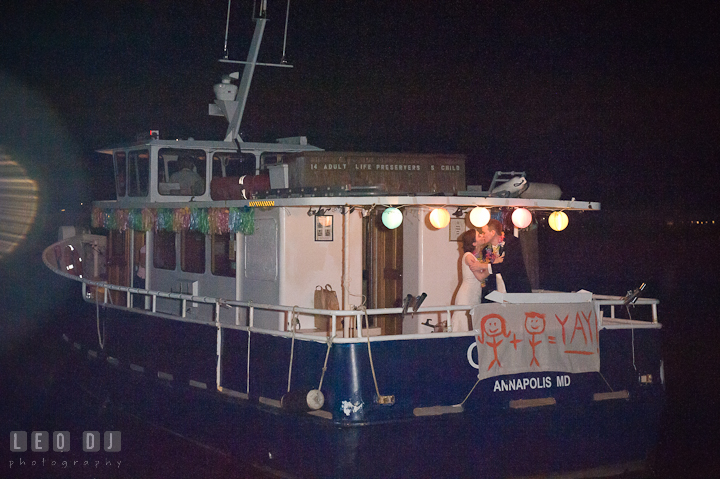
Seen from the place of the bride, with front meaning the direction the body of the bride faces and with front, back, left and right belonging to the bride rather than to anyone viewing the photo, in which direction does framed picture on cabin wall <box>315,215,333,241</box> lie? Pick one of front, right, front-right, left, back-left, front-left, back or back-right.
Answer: back

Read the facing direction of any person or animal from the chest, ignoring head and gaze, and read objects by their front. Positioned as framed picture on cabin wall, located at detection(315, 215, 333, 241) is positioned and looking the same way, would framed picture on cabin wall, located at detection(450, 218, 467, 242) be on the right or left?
on its left

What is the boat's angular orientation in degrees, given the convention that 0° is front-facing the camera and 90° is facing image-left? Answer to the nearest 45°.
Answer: approximately 135°

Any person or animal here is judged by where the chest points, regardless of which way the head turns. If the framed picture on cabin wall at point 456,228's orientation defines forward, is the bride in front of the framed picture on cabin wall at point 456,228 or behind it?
in front

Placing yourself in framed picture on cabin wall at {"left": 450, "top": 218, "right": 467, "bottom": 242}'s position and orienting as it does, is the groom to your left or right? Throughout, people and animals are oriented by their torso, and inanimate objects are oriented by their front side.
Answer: on your left

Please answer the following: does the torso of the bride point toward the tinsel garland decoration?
no

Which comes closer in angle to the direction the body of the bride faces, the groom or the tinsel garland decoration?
the groom

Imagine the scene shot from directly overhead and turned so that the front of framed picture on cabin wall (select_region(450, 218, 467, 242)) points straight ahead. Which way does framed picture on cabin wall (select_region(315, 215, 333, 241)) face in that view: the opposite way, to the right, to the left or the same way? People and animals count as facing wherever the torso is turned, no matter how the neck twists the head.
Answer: the same way

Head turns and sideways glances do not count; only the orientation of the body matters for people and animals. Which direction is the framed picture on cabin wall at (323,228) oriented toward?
toward the camera

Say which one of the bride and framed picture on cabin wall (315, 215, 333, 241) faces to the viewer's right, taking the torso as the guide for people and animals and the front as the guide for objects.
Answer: the bride

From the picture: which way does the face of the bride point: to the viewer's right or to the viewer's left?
to the viewer's right

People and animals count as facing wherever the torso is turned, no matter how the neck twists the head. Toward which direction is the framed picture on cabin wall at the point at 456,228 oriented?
toward the camera

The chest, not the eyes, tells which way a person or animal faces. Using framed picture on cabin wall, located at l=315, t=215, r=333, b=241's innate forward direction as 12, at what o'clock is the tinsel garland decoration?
The tinsel garland decoration is roughly at 4 o'clock from the framed picture on cabin wall.

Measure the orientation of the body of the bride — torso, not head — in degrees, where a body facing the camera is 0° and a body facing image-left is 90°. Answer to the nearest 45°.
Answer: approximately 270°

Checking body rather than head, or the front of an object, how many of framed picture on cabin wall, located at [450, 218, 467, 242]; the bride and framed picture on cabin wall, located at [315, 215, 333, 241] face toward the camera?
2

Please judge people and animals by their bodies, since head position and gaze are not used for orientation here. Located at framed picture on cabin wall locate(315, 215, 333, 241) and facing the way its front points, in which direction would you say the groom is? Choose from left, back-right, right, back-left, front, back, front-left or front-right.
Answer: left
